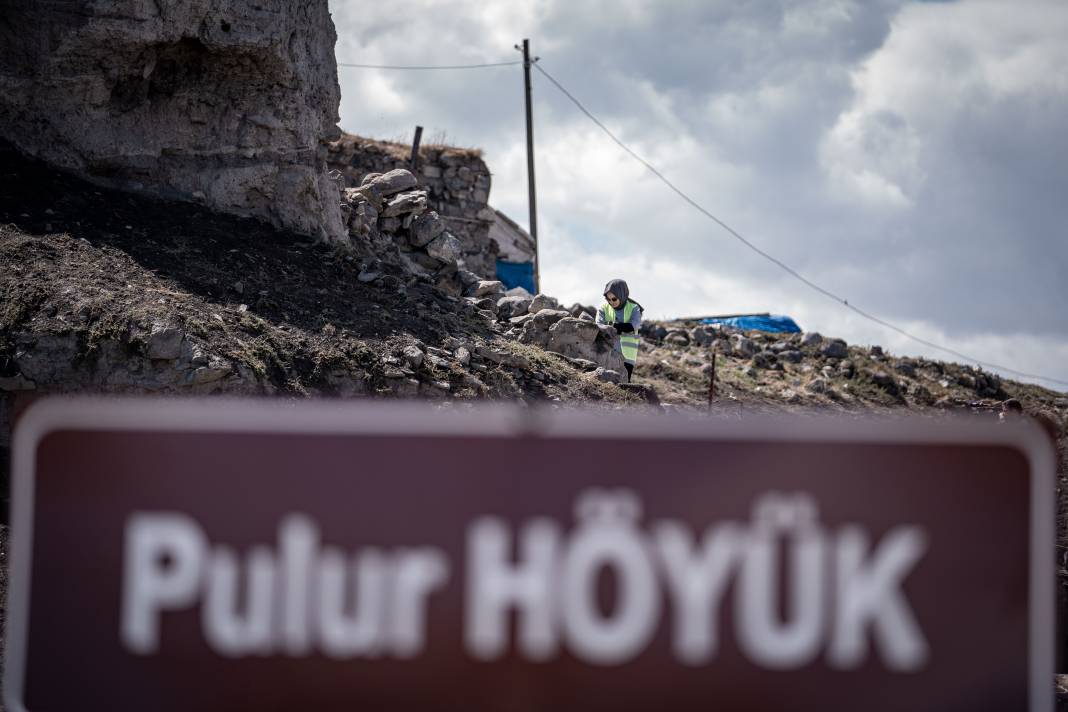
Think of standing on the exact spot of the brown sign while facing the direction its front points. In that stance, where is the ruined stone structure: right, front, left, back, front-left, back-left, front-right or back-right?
back

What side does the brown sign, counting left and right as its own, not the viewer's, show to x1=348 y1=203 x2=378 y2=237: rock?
back

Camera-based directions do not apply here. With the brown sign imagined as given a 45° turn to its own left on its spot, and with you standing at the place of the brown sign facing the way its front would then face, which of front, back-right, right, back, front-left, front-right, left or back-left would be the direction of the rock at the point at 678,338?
back-left

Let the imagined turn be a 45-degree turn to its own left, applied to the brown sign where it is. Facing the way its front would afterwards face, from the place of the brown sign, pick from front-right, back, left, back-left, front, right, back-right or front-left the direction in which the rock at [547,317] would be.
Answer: back-left

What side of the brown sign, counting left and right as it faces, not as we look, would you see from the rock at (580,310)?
back

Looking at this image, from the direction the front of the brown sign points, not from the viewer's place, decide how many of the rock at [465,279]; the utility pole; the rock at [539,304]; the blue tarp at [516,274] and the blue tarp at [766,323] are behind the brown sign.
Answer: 5

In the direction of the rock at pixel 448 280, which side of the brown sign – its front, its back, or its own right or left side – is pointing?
back

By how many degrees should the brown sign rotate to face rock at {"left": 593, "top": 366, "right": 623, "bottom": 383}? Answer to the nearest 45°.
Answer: approximately 180°

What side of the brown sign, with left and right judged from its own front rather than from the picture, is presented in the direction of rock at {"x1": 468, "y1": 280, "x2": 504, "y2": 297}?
back

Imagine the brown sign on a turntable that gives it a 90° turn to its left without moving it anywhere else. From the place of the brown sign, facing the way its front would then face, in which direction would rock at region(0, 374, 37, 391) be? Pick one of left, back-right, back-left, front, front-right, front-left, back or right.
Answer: back-left

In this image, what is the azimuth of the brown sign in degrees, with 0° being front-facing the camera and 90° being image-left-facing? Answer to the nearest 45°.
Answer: approximately 0°

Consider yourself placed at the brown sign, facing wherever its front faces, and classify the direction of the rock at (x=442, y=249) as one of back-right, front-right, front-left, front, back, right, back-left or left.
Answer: back

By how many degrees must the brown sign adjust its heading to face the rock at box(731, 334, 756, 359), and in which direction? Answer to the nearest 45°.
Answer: approximately 180°

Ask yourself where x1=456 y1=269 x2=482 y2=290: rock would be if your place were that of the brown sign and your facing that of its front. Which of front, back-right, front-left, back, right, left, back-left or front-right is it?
back

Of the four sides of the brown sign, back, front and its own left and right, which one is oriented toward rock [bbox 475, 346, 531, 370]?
back
